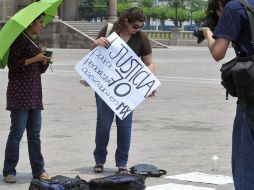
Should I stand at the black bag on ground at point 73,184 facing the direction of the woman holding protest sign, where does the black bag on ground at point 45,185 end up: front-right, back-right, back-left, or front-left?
back-left

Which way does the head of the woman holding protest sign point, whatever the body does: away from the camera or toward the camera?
toward the camera

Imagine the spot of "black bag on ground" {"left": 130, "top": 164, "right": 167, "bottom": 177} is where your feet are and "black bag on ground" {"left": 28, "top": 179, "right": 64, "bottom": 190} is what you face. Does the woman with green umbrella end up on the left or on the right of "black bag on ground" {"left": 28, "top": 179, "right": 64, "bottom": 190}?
right

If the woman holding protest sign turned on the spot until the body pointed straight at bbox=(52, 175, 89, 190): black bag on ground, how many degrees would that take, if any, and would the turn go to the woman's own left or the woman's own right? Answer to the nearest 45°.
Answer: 0° — they already face it

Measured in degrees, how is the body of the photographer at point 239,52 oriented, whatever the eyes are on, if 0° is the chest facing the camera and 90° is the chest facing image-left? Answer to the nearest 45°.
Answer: approximately 90°

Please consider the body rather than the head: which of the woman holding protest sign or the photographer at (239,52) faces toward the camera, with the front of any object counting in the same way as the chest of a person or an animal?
the woman holding protest sign

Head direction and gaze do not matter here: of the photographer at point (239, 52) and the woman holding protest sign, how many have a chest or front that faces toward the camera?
1

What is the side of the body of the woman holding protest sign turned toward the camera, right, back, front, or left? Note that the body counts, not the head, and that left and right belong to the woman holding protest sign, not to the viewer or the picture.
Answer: front

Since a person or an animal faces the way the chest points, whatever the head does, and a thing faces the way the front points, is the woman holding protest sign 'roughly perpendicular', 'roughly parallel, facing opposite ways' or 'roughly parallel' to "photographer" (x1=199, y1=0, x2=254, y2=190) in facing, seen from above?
roughly perpendicular

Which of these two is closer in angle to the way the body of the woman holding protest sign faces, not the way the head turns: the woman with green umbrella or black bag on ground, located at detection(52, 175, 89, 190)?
the black bag on ground

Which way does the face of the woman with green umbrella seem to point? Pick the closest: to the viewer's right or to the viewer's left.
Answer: to the viewer's right

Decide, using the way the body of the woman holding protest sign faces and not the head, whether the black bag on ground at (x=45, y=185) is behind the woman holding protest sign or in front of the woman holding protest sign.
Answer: in front
